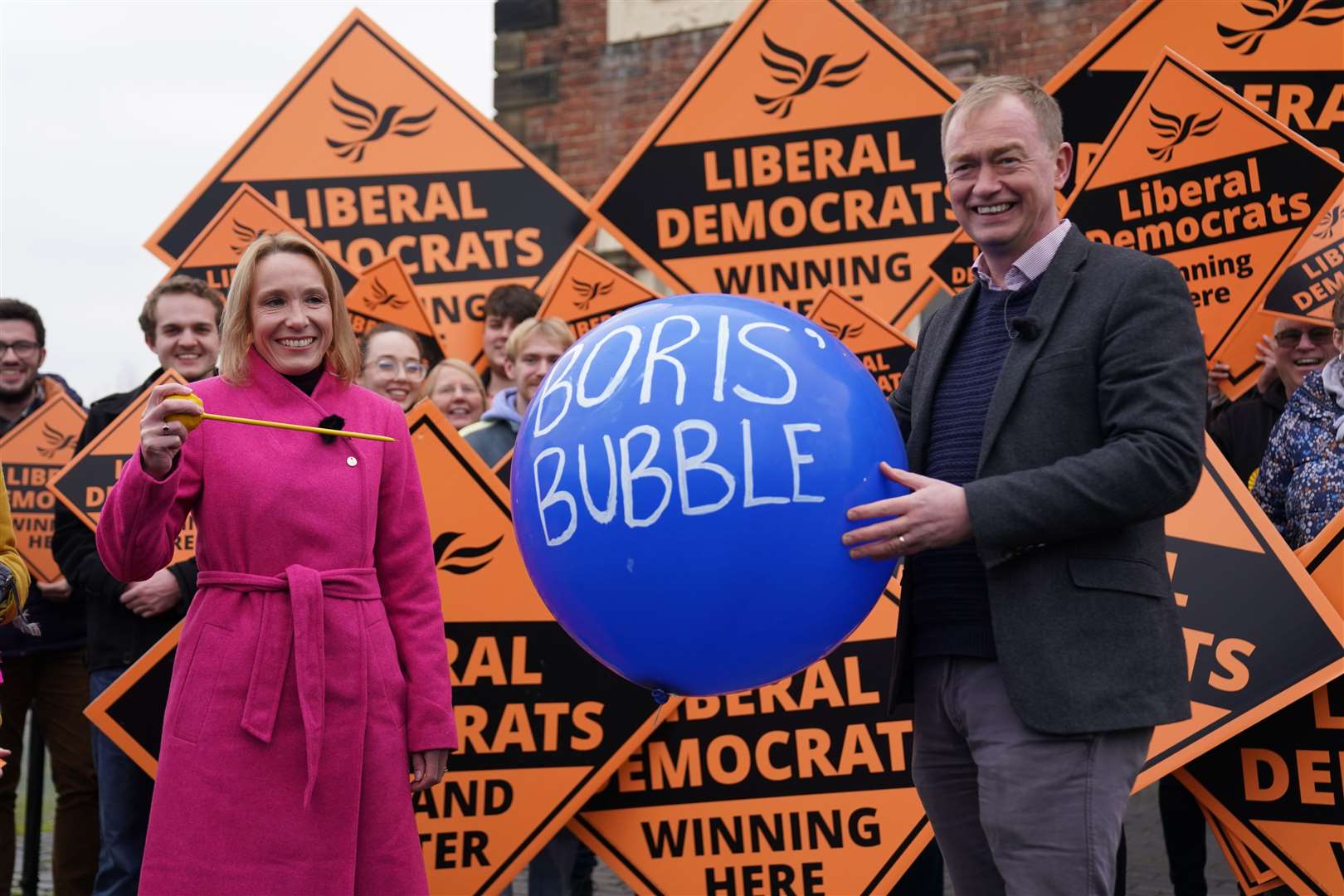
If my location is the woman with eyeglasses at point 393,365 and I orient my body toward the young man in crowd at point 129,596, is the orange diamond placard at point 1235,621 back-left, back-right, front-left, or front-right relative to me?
back-left

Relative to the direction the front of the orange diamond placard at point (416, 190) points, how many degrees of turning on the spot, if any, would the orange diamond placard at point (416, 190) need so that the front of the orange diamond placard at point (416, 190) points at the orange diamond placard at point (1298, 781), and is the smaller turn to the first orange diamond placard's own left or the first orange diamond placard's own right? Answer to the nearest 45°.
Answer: approximately 45° to the first orange diamond placard's own left

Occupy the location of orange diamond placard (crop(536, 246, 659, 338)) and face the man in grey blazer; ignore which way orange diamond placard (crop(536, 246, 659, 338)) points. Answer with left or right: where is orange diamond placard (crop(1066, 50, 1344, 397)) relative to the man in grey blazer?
left

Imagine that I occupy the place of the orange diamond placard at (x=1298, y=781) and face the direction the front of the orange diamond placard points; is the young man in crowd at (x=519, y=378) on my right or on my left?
on my right

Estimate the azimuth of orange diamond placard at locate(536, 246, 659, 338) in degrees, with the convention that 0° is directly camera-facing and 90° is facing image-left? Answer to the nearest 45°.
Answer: approximately 0°

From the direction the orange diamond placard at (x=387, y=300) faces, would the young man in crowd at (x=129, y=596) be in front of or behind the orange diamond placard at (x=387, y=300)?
in front

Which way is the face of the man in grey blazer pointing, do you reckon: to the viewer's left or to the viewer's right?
to the viewer's left

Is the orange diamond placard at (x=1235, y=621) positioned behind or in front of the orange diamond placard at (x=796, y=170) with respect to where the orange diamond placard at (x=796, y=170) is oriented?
in front

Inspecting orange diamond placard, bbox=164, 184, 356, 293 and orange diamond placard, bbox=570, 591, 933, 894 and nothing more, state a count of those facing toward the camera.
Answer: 2
